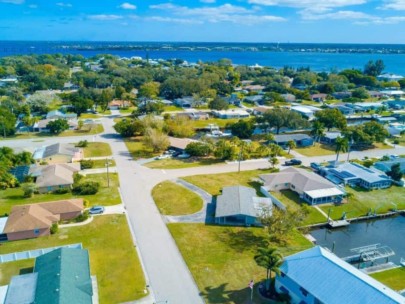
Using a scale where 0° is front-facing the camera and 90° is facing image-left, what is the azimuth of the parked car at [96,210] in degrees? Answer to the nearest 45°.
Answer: approximately 90°

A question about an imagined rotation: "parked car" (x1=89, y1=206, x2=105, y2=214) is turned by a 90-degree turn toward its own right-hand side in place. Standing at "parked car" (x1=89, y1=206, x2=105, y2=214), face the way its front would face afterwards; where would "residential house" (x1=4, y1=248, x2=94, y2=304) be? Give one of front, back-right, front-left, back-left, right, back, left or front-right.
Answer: back

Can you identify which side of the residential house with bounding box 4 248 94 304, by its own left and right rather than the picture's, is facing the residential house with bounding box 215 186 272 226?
front

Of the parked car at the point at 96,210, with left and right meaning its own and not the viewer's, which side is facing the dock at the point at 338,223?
back

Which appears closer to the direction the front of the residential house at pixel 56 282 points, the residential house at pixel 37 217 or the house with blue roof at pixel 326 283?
the house with blue roof

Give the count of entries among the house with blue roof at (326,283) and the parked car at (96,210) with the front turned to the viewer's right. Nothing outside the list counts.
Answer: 0

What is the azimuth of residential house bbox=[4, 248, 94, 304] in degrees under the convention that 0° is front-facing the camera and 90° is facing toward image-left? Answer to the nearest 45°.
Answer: approximately 270°

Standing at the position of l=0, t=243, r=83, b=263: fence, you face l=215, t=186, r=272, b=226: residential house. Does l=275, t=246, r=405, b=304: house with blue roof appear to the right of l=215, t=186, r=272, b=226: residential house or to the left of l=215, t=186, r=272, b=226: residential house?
right

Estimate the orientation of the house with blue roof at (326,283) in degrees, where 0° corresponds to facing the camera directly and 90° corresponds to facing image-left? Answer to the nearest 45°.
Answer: approximately 45°

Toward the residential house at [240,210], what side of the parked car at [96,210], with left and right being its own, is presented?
back

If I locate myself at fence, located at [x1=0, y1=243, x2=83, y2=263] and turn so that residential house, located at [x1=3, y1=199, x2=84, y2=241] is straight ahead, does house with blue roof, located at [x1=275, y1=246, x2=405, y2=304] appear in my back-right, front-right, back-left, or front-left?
back-right

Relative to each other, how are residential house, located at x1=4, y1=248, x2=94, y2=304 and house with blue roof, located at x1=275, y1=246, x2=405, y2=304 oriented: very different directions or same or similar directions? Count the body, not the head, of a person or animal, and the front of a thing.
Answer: very different directions
